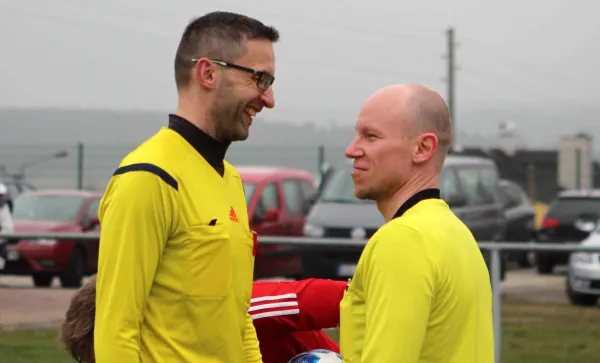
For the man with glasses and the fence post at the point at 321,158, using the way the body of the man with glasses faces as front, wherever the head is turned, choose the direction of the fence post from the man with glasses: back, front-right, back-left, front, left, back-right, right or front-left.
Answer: back-left

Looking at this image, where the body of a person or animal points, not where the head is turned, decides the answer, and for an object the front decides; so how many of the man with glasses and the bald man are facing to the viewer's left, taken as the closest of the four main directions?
1

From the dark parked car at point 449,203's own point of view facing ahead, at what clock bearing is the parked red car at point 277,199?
The parked red car is roughly at 2 o'clock from the dark parked car.

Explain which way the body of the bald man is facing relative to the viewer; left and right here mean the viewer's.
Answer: facing to the left of the viewer

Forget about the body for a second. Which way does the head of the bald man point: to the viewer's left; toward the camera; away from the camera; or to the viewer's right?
to the viewer's left

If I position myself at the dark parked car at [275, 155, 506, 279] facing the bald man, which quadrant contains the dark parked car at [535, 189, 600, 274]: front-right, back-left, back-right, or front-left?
back-left

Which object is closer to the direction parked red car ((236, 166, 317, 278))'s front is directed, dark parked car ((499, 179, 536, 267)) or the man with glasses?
the man with glasses

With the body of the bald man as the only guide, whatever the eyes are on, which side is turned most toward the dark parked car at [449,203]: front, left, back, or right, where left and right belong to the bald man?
right

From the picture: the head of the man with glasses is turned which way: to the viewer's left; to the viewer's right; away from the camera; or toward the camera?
to the viewer's right

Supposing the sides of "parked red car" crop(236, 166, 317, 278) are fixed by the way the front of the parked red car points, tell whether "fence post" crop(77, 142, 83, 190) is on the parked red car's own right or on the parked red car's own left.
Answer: on the parked red car's own right

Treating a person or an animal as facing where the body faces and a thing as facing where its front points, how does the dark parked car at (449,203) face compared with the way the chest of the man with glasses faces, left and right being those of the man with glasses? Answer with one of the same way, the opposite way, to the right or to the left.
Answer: to the right
